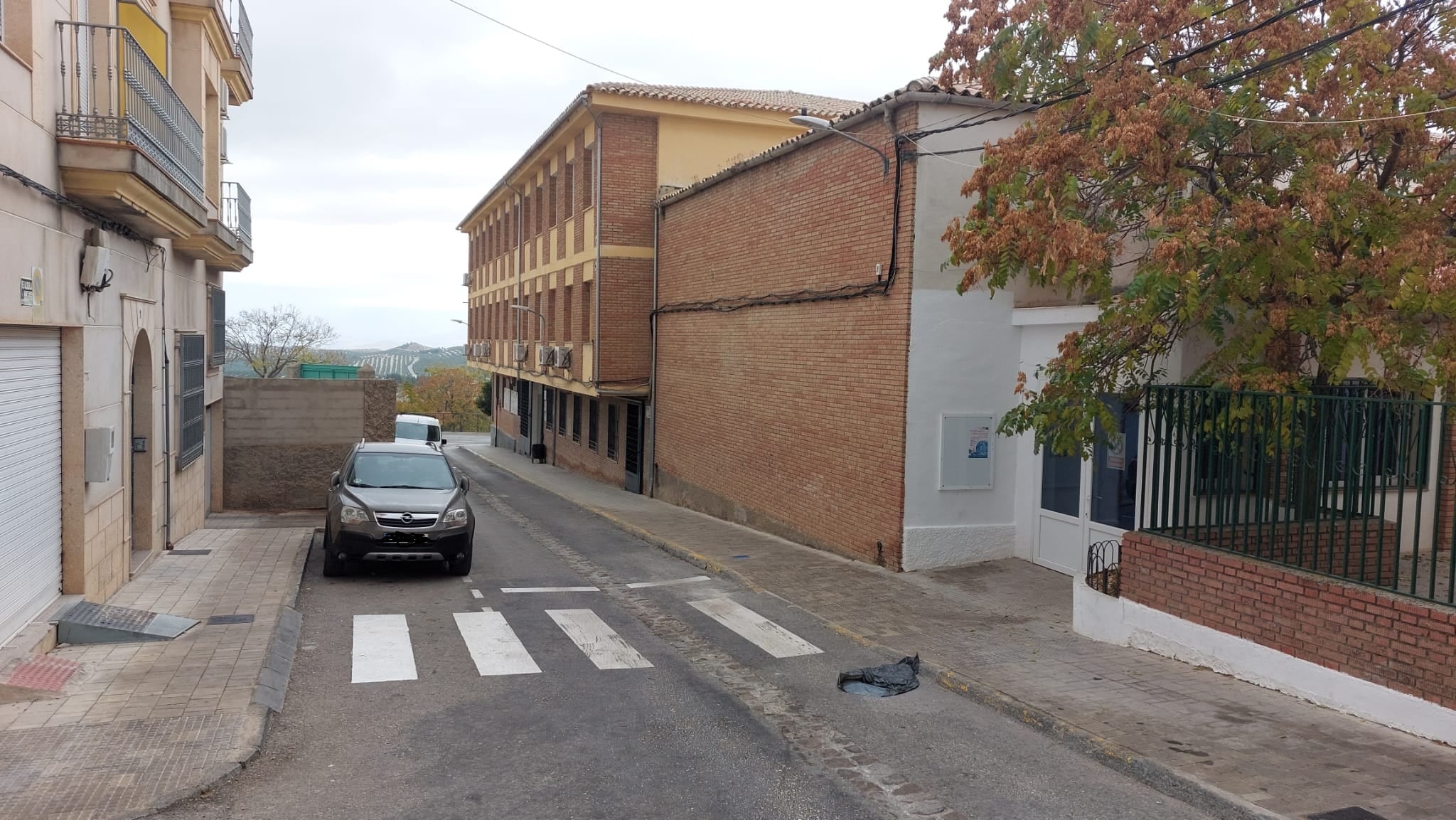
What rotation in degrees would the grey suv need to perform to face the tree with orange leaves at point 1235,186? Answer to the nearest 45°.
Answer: approximately 45° to its left

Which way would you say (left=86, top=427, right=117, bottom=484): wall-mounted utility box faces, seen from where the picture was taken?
facing to the right of the viewer

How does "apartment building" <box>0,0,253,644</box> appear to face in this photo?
to the viewer's right

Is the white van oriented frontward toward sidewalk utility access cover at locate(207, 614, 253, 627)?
yes

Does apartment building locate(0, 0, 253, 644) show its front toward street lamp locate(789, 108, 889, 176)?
yes

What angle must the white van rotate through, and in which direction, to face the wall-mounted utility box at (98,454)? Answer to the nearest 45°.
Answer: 0° — it already faces it

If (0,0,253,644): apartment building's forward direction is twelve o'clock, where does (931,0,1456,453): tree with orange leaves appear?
The tree with orange leaves is roughly at 1 o'clock from the apartment building.

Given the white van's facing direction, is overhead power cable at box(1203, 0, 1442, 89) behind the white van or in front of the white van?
in front

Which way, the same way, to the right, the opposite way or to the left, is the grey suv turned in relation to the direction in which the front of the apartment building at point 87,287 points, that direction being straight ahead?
to the right

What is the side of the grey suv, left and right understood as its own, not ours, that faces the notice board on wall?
left
